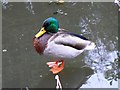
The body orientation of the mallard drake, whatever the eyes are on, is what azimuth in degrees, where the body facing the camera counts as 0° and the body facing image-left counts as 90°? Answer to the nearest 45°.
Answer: approximately 90°
